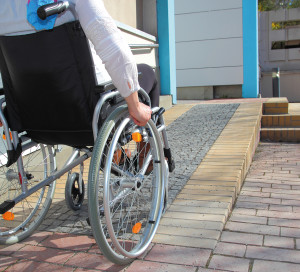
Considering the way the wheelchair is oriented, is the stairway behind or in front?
in front

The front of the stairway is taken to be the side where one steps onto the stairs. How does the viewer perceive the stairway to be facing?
facing the viewer

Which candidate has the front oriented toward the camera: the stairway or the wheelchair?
the stairway

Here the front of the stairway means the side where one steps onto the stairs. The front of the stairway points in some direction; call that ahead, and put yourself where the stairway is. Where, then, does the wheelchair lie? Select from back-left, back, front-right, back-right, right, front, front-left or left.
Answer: front

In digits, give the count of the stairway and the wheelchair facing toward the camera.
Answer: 1

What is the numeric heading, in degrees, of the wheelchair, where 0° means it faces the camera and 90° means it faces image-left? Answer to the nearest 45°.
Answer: approximately 225°
